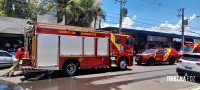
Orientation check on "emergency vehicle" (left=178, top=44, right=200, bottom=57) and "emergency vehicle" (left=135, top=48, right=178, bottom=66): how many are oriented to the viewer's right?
0

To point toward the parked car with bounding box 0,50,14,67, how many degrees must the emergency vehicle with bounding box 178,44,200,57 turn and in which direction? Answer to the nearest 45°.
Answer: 0° — it already faces it

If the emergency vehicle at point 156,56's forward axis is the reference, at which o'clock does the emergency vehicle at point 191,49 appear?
the emergency vehicle at point 191,49 is roughly at 6 o'clock from the emergency vehicle at point 156,56.

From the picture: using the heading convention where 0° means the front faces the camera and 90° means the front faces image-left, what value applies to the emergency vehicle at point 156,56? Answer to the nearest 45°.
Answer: approximately 45°
